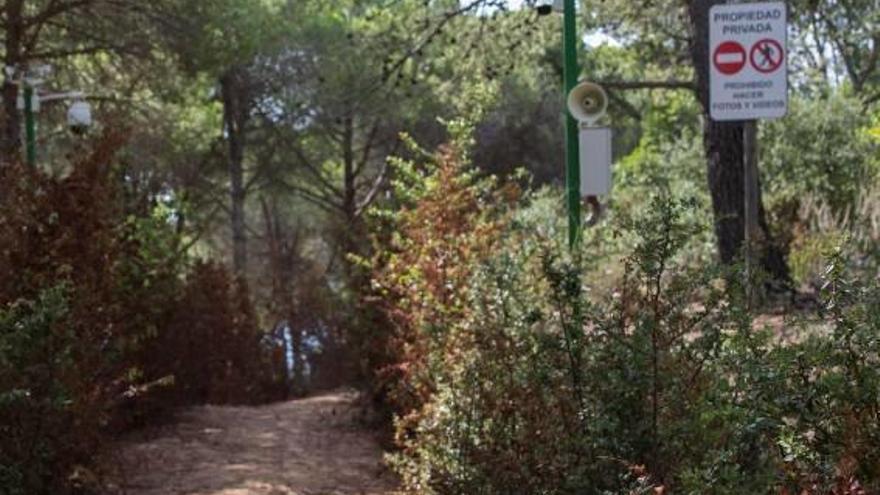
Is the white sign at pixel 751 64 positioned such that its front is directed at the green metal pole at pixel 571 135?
no

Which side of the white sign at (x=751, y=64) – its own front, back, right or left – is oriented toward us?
front

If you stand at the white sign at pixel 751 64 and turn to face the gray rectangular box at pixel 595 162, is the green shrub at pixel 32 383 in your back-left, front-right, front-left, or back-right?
front-left

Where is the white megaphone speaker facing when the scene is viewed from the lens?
facing the viewer

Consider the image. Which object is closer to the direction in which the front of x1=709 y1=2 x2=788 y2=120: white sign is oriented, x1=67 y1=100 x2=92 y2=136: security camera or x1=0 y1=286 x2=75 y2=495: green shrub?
the green shrub

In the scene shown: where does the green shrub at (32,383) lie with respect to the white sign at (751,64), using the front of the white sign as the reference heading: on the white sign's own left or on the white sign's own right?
on the white sign's own right

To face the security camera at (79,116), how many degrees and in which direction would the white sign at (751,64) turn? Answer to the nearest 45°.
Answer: approximately 135° to its right

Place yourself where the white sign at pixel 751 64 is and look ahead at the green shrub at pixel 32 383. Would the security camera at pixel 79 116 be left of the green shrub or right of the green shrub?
right

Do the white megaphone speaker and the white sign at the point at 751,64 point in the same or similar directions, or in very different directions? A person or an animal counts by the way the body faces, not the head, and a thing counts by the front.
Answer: same or similar directions

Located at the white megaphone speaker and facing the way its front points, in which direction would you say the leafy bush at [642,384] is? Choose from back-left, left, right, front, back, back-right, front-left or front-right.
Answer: front

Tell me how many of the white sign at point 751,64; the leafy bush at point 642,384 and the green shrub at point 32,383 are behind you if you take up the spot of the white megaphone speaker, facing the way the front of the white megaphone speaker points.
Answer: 0

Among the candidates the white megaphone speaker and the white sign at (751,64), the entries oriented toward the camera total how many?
2
